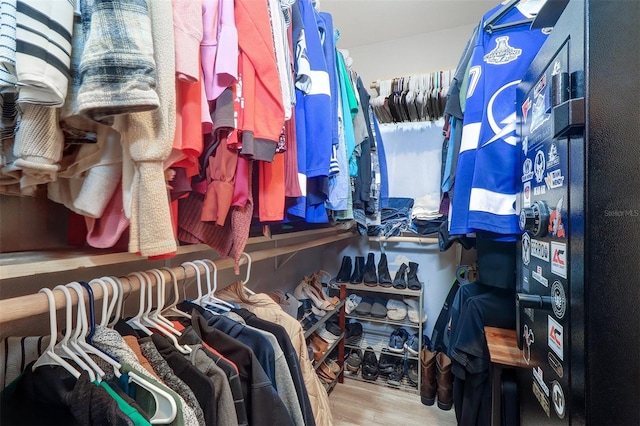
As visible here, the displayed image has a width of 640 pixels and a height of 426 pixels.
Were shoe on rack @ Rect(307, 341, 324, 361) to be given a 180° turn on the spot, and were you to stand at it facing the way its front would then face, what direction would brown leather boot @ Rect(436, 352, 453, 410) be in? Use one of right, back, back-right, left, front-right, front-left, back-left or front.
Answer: back-right

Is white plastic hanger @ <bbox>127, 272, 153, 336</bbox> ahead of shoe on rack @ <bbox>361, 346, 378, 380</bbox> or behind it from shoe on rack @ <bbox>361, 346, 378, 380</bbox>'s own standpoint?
ahead

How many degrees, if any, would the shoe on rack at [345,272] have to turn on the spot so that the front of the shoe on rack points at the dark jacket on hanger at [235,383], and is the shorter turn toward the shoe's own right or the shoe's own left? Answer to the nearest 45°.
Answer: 0° — it already faces it

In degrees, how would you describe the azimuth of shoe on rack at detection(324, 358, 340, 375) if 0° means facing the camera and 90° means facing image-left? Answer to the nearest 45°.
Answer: approximately 315°

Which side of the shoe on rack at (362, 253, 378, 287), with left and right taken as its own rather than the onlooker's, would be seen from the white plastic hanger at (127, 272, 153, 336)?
front
